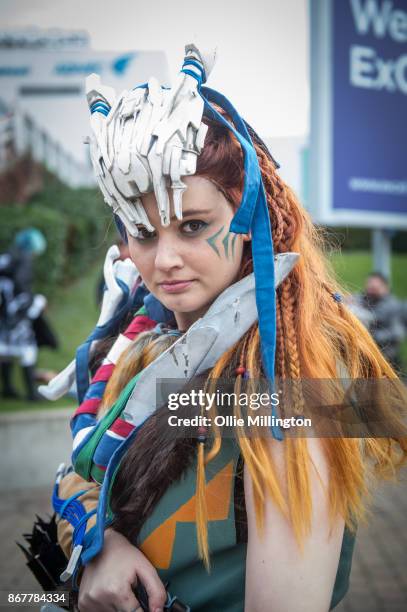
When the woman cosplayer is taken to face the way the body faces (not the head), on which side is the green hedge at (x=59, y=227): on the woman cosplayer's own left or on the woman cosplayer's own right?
on the woman cosplayer's own right

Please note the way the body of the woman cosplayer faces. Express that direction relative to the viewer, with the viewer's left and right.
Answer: facing the viewer and to the left of the viewer

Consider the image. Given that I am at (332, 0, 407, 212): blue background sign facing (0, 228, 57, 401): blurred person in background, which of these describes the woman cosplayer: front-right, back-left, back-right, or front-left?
front-left

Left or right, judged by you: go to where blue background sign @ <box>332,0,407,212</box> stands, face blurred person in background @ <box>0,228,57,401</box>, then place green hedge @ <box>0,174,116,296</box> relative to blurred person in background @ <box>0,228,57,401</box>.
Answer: right

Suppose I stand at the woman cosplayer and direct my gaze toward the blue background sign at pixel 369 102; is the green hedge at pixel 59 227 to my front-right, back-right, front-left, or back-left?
front-left

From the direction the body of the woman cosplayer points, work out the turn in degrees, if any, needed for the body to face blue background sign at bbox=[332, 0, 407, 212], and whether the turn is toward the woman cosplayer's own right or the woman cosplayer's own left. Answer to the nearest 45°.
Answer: approximately 135° to the woman cosplayer's own right
